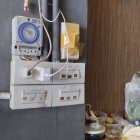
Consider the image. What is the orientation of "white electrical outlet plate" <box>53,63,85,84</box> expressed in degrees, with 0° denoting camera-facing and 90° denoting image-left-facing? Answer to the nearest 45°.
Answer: approximately 0°
